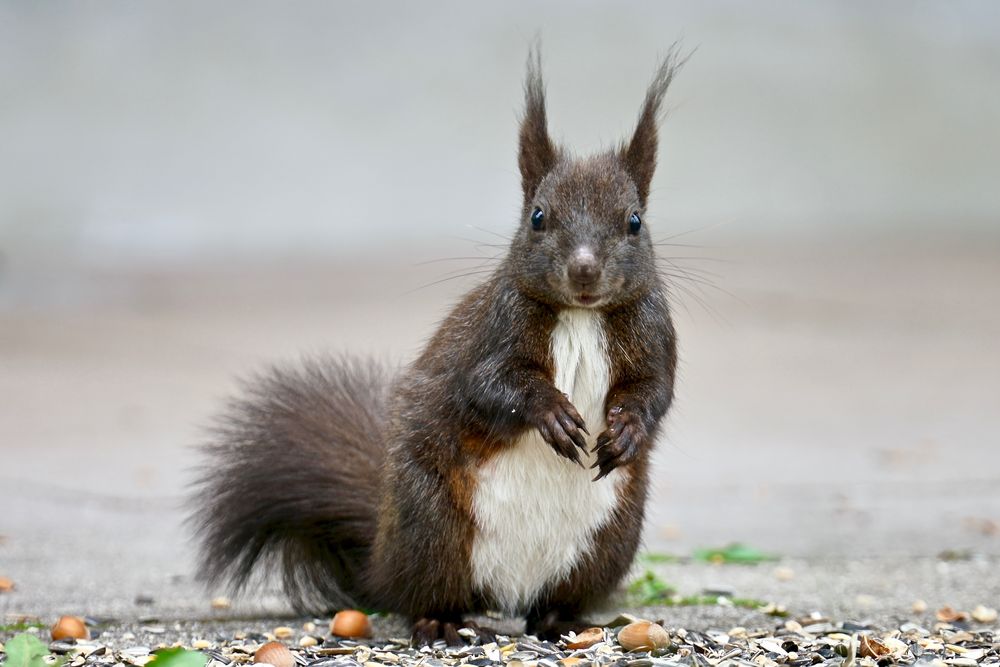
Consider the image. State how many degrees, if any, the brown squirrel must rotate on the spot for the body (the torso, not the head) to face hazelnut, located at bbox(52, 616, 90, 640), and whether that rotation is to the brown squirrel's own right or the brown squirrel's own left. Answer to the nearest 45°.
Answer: approximately 90° to the brown squirrel's own right

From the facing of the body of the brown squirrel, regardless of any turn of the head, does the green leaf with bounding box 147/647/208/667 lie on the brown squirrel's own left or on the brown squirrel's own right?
on the brown squirrel's own right

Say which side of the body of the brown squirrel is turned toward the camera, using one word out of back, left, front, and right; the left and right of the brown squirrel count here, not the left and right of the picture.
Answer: front

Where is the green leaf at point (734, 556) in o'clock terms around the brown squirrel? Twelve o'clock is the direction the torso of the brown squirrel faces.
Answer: The green leaf is roughly at 7 o'clock from the brown squirrel.
